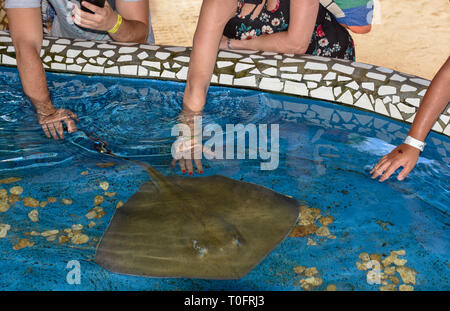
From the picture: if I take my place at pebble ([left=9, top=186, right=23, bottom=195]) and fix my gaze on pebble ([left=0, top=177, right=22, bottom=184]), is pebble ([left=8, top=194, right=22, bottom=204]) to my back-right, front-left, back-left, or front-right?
back-left

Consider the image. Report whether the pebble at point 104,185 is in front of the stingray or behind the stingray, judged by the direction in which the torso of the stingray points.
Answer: behind

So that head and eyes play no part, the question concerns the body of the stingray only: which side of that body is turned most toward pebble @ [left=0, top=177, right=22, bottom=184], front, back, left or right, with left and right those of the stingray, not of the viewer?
back

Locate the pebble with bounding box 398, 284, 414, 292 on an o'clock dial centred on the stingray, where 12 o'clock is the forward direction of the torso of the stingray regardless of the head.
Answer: The pebble is roughly at 11 o'clock from the stingray.

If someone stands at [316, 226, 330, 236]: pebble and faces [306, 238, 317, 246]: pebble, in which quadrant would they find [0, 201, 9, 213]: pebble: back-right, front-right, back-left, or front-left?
front-right

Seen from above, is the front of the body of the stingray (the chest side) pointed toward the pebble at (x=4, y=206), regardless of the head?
no

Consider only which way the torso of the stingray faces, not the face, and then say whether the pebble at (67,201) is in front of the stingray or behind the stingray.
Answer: behind

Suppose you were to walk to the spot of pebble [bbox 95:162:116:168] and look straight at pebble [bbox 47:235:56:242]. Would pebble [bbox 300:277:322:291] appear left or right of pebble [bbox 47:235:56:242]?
left

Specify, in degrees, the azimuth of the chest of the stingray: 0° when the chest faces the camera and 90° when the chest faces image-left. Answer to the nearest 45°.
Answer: approximately 315°

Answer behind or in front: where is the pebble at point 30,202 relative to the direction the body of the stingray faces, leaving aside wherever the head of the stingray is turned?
behind

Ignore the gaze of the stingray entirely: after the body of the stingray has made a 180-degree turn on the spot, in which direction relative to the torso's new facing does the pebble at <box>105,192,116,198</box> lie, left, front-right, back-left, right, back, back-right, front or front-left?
front

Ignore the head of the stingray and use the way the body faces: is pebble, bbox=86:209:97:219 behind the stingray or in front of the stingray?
behind

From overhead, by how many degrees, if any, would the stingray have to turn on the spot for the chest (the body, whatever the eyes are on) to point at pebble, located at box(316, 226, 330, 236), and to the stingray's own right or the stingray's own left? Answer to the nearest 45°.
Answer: approximately 45° to the stingray's own left

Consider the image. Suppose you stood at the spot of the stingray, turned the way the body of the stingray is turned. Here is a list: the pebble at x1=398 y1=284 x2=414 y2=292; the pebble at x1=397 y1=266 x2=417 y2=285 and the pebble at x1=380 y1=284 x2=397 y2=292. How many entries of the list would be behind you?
0

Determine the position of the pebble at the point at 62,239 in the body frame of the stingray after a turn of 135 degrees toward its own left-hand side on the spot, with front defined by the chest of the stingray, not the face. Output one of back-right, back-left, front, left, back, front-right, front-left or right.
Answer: left
